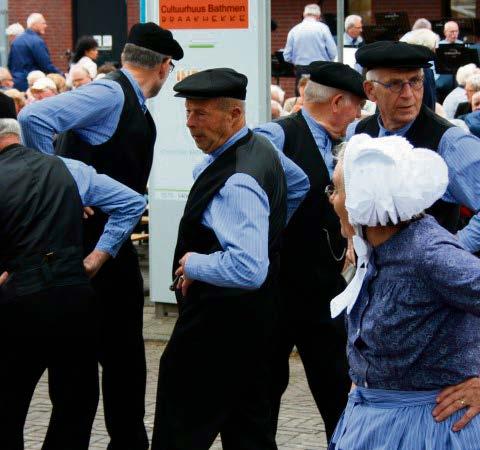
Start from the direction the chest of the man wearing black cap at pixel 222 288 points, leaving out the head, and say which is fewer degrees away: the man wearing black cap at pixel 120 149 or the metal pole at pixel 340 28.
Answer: the man wearing black cap

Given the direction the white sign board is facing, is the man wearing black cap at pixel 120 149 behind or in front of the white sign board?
in front

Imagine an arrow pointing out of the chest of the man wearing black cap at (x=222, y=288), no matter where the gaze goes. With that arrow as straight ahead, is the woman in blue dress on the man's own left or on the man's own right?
on the man's own left

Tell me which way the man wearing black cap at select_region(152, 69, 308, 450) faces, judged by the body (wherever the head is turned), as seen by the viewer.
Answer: to the viewer's left

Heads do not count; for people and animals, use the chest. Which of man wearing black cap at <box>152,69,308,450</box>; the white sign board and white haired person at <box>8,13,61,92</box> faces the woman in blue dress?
the white sign board

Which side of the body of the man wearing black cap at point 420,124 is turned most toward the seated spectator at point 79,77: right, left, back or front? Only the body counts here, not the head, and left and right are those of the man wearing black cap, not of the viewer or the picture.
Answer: right

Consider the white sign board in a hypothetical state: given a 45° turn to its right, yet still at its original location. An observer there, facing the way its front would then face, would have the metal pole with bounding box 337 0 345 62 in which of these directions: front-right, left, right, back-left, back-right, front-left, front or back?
back

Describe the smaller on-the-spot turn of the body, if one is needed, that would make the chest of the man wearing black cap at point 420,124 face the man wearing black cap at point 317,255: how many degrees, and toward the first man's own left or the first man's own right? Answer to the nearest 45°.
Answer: approximately 90° to the first man's own right

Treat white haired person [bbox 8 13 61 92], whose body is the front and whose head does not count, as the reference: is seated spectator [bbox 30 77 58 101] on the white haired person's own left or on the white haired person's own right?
on the white haired person's own right

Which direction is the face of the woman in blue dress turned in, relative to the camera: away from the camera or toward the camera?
away from the camera

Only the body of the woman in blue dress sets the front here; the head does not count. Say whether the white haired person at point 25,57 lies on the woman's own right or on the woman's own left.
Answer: on the woman's own right

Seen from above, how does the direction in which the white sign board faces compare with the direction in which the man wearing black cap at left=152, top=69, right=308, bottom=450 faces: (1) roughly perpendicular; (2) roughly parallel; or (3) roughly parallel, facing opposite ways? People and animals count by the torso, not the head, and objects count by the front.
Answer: roughly perpendicular

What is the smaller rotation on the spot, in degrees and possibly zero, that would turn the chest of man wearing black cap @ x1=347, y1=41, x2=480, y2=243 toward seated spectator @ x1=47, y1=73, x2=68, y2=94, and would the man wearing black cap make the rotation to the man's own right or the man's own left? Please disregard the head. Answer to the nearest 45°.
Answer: approximately 90° to the man's own right

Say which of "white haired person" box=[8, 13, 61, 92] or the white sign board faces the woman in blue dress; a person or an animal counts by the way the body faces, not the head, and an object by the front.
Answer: the white sign board
